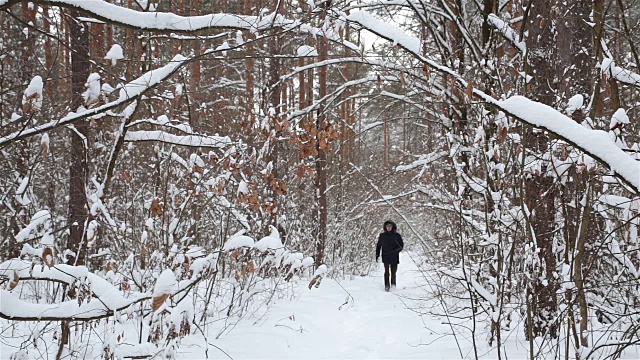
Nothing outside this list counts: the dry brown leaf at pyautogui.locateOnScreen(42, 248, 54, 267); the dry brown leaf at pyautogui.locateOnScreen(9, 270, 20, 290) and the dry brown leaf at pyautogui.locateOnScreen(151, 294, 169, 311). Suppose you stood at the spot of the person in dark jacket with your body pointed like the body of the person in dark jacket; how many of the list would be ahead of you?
3

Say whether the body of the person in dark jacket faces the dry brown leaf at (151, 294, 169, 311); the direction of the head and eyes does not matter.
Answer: yes

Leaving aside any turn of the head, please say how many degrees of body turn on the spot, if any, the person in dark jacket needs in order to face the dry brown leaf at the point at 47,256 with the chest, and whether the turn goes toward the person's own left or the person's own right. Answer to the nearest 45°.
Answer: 0° — they already face it

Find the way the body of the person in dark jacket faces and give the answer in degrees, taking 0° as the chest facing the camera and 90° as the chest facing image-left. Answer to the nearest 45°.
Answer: approximately 0°
